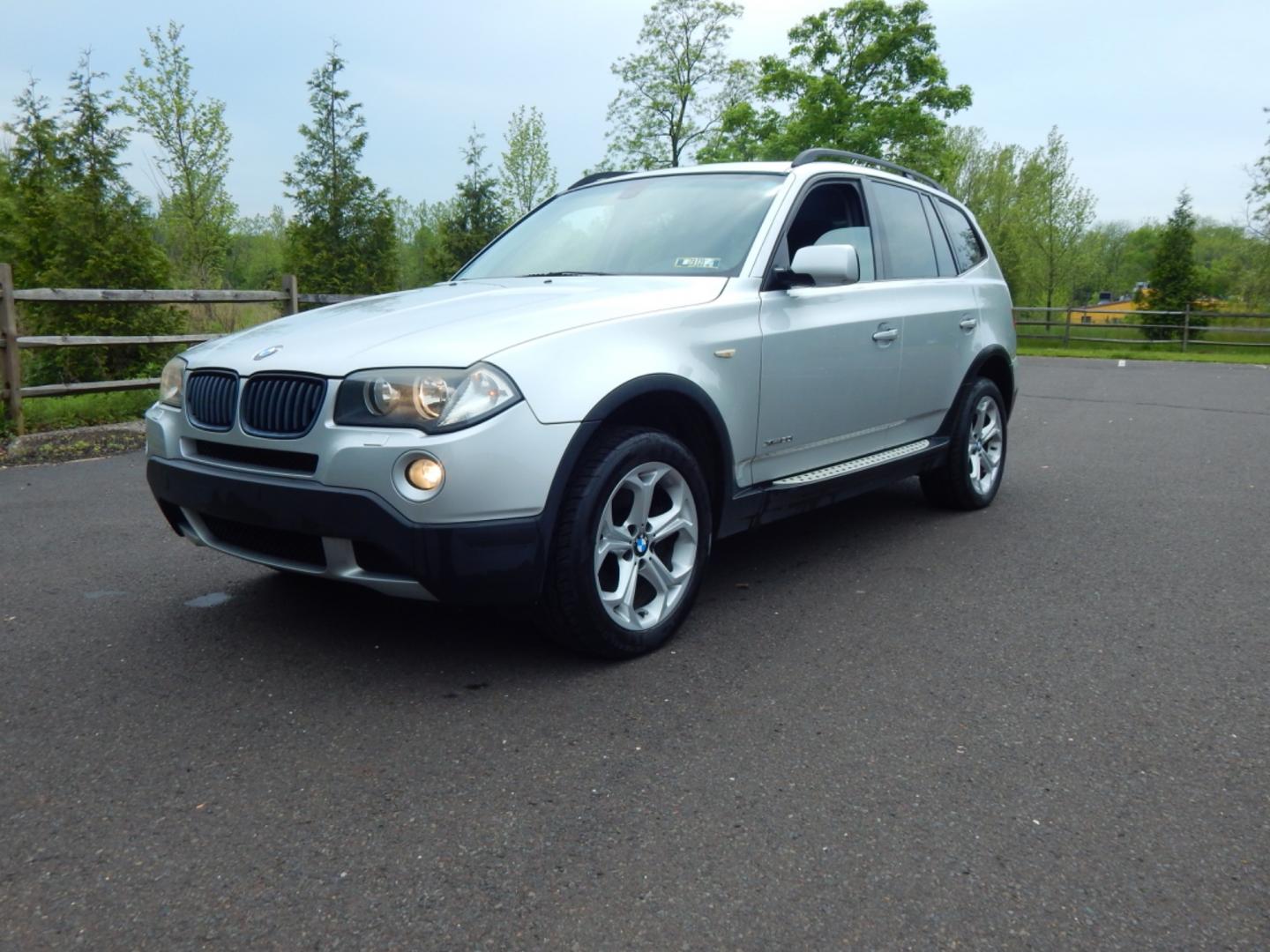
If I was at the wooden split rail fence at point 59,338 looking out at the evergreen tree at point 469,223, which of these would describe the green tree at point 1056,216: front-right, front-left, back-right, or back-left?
front-right

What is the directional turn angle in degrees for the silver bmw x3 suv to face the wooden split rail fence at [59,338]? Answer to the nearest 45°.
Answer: approximately 90° to its right

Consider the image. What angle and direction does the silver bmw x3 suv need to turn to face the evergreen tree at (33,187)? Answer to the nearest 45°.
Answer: approximately 90° to its right

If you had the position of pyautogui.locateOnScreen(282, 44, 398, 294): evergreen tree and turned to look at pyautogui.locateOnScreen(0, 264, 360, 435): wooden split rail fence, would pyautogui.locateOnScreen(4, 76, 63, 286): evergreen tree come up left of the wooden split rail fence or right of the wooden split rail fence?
right

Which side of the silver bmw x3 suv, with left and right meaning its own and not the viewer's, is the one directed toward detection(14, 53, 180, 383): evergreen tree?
right

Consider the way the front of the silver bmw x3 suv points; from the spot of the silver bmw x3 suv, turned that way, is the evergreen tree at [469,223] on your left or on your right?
on your right

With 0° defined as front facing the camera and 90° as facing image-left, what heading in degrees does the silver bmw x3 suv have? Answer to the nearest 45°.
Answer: approximately 45°

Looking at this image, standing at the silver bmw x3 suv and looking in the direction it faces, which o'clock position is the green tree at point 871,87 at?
The green tree is roughly at 5 o'clock from the silver bmw x3 suv.

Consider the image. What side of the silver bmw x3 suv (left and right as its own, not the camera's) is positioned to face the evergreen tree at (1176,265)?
back
